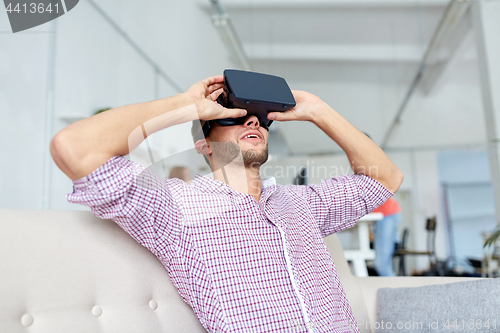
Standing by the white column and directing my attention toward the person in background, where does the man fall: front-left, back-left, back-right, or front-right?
front-left

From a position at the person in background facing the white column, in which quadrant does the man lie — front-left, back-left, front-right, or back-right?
back-right

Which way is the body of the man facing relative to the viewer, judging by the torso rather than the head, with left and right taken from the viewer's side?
facing the viewer and to the right of the viewer

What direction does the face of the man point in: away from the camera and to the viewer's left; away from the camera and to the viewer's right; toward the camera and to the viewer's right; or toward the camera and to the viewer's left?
toward the camera and to the viewer's right

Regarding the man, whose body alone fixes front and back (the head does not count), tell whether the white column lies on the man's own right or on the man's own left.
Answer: on the man's own left
